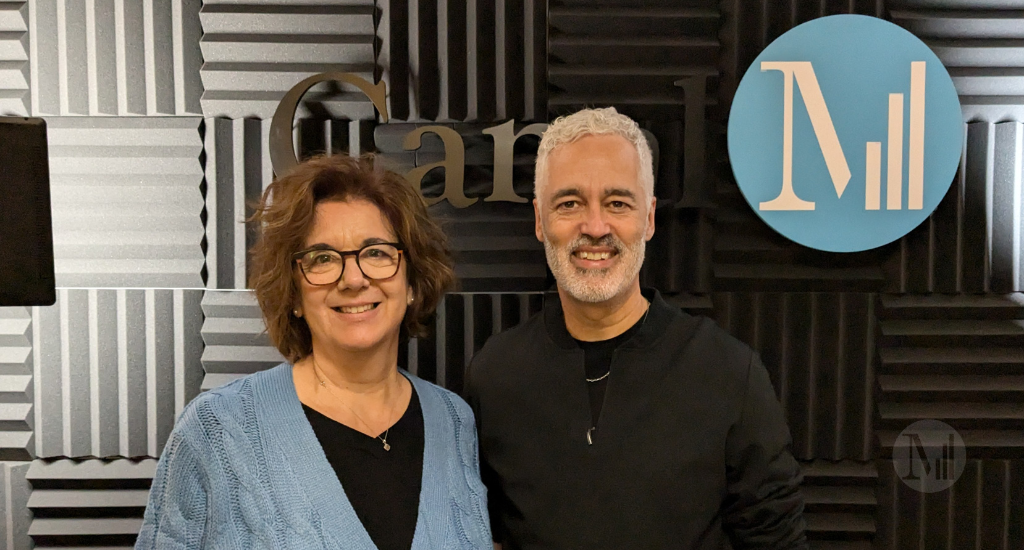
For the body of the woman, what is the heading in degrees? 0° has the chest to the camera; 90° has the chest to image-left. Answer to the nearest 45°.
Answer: approximately 315°

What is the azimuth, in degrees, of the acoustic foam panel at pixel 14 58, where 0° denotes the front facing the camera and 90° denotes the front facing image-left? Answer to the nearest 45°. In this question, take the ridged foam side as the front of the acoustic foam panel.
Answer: approximately 0°

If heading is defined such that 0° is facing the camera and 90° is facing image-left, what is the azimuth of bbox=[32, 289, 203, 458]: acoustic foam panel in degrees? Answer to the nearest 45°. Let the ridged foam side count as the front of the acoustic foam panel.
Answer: approximately 0°

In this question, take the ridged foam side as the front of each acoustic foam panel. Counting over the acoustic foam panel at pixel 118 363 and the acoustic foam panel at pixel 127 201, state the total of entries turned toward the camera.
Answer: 2

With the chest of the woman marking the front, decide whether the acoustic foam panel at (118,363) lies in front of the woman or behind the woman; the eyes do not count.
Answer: behind
